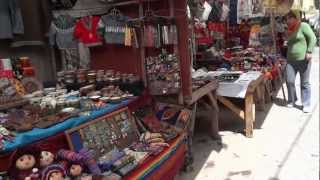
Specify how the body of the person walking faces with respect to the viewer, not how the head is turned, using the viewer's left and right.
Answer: facing the viewer and to the left of the viewer

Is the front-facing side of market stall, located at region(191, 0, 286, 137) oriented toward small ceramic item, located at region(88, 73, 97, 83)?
no

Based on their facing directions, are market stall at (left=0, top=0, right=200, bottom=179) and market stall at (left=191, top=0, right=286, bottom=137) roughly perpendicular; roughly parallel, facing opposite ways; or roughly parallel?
roughly parallel

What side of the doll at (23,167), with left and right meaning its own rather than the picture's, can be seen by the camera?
front

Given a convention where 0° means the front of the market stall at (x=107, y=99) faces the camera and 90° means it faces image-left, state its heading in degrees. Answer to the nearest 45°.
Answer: approximately 315°

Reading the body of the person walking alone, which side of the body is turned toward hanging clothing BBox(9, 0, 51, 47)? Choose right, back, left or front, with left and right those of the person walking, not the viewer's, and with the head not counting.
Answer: front

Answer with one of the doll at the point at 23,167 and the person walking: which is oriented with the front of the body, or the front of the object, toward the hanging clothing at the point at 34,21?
the person walking

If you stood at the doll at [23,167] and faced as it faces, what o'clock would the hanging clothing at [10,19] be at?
The hanging clothing is roughly at 6 o'clock from the doll.

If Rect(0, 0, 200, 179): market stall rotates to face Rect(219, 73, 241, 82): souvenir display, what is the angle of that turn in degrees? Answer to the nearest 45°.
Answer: approximately 90° to its left

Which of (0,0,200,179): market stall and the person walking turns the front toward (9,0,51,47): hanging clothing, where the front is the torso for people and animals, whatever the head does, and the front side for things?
the person walking

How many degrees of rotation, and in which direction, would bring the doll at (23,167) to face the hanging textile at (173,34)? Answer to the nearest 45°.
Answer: approximately 135° to its left

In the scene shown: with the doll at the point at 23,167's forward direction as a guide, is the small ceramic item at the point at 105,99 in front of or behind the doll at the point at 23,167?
behind
